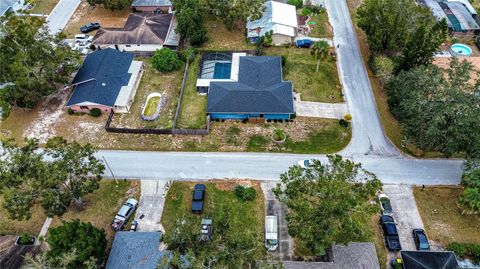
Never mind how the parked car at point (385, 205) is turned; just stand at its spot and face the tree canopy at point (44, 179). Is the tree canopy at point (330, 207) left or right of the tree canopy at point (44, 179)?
left

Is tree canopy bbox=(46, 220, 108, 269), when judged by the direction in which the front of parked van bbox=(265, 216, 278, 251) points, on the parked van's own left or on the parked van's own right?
on the parked van's own right

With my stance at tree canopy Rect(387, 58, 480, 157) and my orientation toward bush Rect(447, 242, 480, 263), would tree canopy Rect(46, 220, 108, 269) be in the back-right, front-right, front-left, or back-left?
front-right

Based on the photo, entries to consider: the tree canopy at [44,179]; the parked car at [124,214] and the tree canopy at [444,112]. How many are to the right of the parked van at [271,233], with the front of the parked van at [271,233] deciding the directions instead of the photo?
2

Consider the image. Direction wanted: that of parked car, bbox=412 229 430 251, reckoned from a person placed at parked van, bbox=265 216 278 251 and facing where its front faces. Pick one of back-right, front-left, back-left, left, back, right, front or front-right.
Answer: left

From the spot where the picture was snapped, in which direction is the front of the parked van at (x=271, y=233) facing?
facing the viewer

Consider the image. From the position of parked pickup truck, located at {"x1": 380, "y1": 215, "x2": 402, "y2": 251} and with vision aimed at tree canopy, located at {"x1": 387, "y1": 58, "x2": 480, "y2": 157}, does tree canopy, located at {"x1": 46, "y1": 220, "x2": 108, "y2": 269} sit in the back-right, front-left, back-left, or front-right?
back-left

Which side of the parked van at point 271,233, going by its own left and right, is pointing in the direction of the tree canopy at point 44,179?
right

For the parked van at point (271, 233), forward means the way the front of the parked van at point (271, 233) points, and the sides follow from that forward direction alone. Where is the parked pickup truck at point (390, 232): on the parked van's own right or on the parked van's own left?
on the parked van's own left

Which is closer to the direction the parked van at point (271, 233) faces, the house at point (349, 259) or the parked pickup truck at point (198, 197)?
the house
